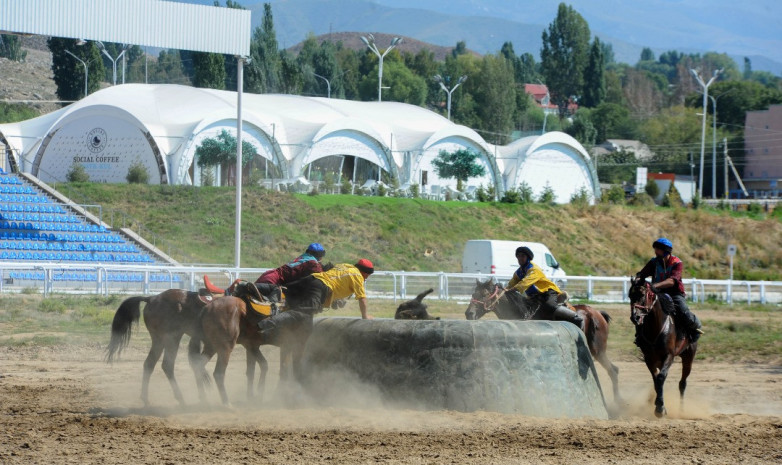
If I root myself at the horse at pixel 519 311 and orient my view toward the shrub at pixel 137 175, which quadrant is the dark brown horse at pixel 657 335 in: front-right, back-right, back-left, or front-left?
back-right

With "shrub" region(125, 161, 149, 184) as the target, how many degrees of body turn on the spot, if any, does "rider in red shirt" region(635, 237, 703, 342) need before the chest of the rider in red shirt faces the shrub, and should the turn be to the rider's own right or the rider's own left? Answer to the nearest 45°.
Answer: approximately 90° to the rider's own right

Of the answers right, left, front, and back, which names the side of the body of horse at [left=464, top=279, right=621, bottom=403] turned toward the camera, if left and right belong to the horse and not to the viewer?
left

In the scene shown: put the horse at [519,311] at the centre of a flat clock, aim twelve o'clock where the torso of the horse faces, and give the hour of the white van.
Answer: The white van is roughly at 3 o'clock from the horse.

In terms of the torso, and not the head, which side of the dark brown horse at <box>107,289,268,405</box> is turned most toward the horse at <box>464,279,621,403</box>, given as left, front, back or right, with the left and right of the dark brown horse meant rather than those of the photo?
front

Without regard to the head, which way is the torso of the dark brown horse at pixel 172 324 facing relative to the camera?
to the viewer's right

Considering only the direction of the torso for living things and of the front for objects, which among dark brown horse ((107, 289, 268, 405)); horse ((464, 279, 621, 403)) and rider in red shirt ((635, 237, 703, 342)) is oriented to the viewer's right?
the dark brown horse

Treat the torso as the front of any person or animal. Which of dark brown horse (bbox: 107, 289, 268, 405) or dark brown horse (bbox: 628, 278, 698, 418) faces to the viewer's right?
dark brown horse (bbox: 107, 289, 268, 405)

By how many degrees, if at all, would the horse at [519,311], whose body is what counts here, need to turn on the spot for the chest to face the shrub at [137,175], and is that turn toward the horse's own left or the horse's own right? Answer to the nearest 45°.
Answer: approximately 45° to the horse's own right

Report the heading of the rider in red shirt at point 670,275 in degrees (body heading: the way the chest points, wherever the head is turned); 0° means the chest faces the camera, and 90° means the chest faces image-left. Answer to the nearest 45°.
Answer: approximately 45°

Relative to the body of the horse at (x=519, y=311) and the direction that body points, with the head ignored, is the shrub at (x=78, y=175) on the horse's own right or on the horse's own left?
on the horse's own right

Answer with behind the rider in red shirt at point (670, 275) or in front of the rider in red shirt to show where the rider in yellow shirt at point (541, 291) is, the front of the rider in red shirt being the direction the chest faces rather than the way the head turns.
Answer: in front

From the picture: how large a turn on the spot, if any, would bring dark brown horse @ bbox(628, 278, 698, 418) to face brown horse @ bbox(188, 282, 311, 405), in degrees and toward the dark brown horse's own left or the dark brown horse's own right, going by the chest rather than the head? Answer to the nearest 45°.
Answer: approximately 45° to the dark brown horse's own right

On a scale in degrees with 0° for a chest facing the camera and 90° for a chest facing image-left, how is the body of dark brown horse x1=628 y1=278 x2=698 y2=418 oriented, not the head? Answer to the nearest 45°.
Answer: approximately 45°
